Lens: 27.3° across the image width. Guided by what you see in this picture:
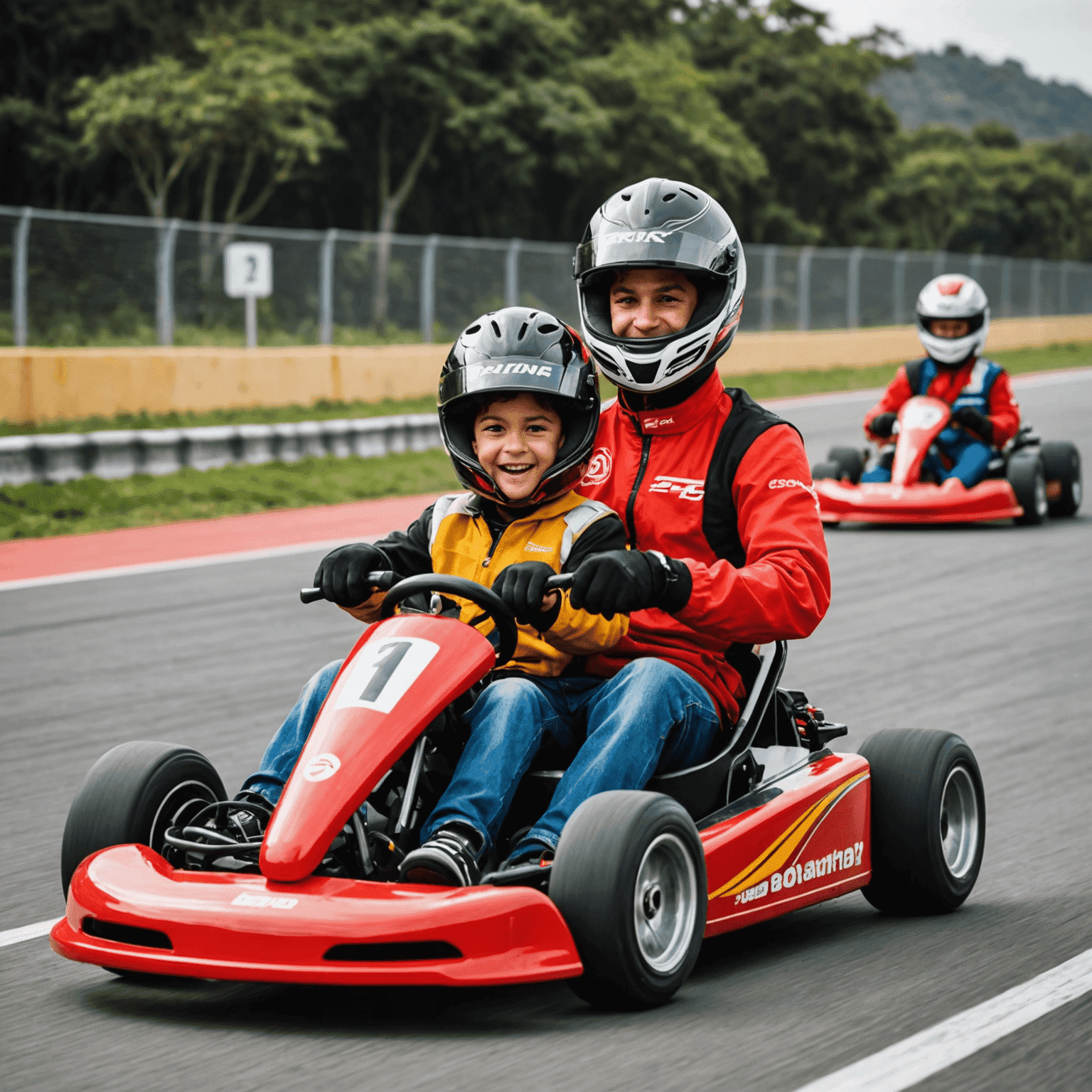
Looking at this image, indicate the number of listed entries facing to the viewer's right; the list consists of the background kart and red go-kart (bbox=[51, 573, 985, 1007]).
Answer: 0

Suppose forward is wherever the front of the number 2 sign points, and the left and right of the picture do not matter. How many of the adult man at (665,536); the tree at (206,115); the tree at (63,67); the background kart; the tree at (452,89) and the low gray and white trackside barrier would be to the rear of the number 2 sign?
3

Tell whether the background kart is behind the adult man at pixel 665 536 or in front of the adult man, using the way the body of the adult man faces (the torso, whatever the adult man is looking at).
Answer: behind

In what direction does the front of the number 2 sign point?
toward the camera

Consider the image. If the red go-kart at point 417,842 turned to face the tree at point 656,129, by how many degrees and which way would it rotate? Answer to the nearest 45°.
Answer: approximately 135° to its right

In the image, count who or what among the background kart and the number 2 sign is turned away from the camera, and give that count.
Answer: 0

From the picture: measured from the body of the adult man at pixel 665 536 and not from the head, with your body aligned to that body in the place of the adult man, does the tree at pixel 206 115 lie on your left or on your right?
on your right

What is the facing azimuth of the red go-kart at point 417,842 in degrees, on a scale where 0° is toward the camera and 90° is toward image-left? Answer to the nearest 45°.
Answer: approximately 45°

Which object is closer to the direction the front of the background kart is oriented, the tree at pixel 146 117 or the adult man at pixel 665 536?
the adult man

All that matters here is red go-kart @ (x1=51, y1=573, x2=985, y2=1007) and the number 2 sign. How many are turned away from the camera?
0

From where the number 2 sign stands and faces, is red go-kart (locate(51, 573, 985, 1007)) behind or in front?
in front

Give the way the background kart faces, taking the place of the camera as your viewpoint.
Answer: facing the viewer and to the left of the viewer

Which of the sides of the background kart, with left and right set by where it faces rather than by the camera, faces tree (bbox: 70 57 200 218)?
right
